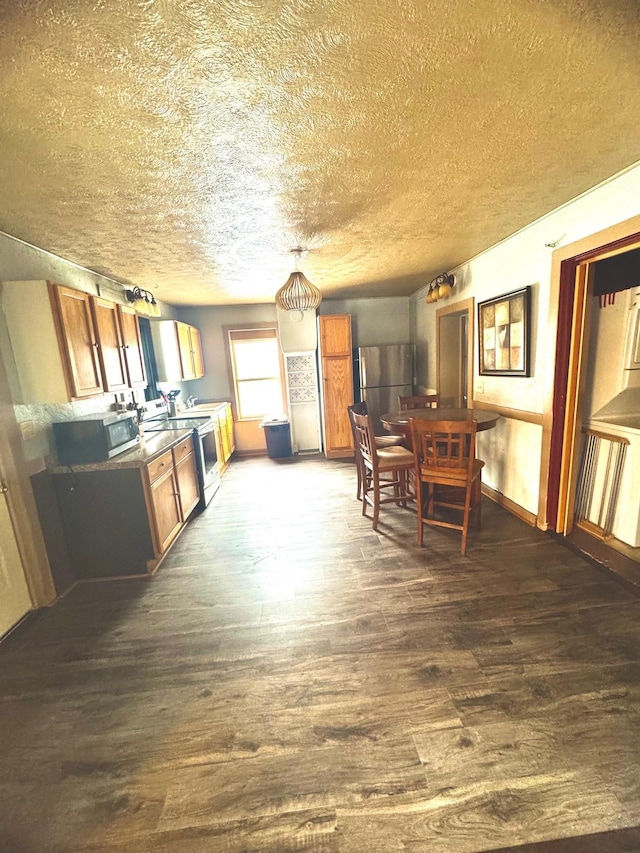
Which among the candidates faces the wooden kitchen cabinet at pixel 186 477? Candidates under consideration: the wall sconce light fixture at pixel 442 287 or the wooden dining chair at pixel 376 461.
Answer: the wall sconce light fixture

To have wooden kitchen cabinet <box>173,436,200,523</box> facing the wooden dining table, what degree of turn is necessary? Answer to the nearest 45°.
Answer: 0° — it already faces it

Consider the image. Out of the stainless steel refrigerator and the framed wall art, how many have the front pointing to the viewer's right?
0

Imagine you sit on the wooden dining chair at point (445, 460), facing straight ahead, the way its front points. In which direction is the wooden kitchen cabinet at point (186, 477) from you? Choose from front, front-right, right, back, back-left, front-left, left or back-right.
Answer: left

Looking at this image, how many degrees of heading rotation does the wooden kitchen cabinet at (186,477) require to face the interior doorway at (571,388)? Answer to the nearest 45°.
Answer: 0° — it already faces it

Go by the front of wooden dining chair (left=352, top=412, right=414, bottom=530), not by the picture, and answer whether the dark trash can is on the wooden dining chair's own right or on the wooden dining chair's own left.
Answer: on the wooden dining chair's own left

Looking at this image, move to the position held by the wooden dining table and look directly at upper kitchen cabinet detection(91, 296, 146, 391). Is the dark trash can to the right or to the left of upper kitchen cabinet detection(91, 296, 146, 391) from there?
right

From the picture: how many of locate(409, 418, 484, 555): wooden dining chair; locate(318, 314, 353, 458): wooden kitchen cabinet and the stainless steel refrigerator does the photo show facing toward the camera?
2

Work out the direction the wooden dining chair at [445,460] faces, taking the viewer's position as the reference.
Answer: facing away from the viewer

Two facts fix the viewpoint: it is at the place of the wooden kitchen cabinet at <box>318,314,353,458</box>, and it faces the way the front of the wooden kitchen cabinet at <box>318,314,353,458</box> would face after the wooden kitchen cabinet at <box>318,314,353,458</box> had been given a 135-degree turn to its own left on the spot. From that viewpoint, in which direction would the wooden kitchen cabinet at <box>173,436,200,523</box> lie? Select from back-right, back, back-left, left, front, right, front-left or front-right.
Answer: back

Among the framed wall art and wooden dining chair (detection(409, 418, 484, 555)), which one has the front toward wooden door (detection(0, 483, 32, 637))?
the framed wall art

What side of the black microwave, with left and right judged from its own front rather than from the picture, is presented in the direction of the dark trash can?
left

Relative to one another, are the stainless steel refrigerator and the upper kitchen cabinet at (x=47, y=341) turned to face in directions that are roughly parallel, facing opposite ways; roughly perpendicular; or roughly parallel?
roughly perpendicular

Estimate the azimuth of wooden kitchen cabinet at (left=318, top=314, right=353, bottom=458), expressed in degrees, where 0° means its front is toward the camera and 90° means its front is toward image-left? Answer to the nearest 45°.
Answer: approximately 0°

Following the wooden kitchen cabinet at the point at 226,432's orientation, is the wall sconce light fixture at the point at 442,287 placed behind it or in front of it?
in front

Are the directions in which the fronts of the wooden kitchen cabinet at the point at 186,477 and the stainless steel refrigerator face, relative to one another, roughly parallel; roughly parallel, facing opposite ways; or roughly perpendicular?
roughly perpendicular

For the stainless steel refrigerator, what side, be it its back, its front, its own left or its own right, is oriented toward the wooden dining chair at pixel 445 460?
front

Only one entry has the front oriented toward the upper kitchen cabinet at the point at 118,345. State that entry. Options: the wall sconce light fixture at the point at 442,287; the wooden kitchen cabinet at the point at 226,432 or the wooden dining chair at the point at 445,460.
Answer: the wall sconce light fixture

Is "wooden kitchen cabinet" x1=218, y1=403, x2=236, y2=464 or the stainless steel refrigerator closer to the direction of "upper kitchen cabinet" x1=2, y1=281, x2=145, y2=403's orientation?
the stainless steel refrigerator
